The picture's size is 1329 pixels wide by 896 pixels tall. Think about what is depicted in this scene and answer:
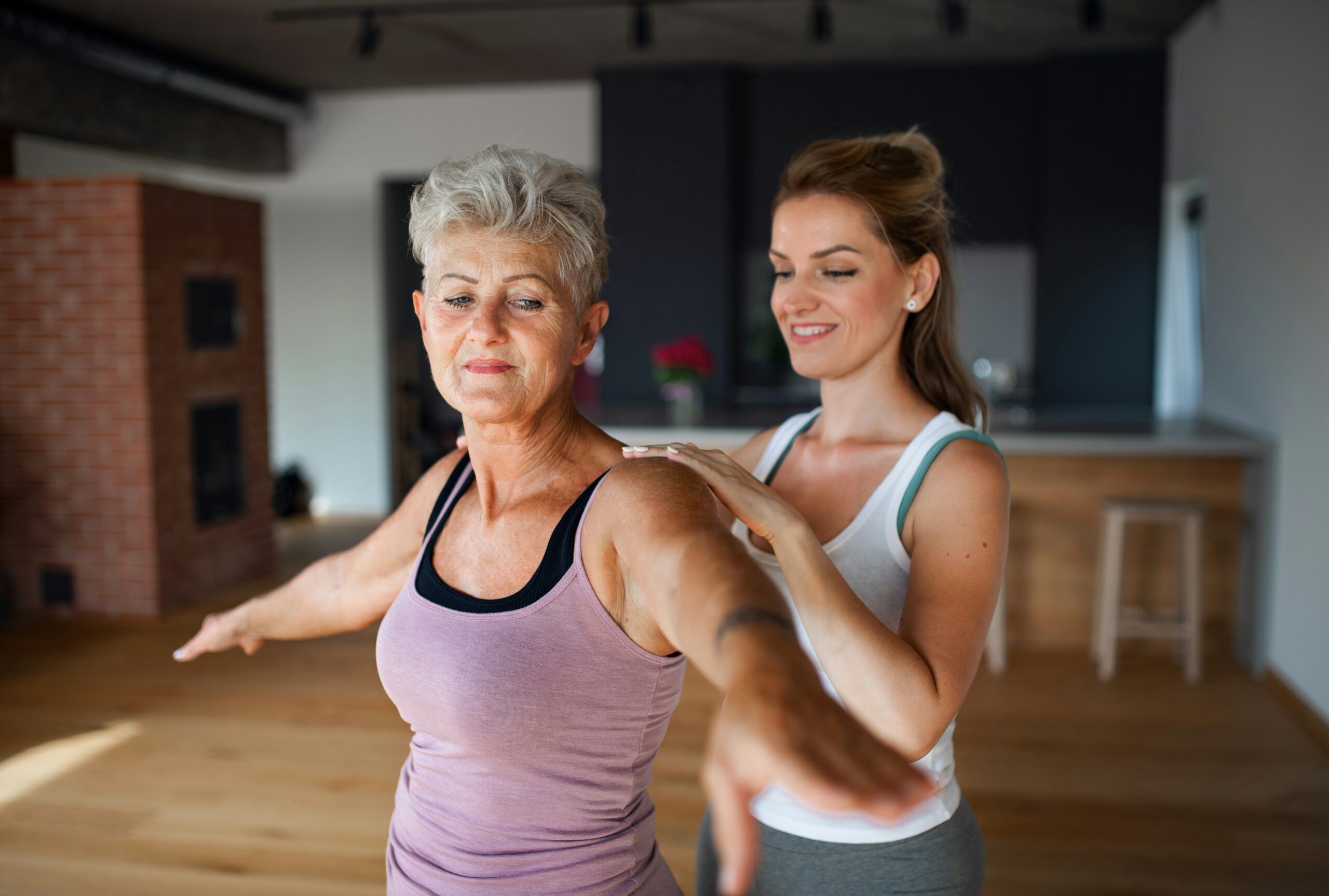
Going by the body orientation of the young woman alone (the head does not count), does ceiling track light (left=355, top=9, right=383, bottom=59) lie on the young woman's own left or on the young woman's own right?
on the young woman's own right

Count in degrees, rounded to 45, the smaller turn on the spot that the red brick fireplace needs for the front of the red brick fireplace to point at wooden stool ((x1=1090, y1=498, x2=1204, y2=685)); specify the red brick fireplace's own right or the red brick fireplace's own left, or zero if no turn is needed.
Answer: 0° — it already faces it

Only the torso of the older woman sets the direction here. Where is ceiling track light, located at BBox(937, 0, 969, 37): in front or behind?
behind

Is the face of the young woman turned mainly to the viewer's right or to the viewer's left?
to the viewer's left

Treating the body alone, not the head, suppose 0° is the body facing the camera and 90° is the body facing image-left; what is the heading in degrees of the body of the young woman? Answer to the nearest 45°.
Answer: approximately 45°

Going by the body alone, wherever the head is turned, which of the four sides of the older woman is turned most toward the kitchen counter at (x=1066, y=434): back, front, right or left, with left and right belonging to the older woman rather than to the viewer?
back

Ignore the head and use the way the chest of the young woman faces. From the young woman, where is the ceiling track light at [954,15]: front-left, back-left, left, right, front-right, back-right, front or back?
back-right
